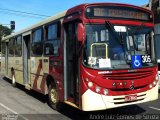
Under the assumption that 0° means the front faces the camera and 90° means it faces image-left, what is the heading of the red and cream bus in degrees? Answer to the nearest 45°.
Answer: approximately 315°
